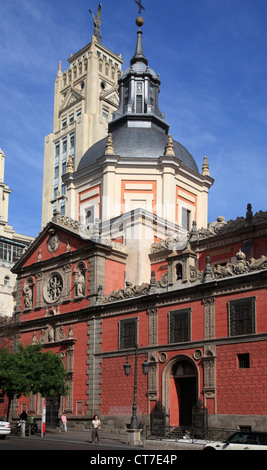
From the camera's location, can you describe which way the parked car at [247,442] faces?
facing to the left of the viewer

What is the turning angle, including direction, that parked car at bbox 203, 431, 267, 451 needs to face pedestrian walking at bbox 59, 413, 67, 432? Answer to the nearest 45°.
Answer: approximately 45° to its right

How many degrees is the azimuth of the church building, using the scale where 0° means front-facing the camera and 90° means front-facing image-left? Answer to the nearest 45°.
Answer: approximately 45°
